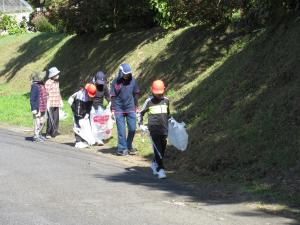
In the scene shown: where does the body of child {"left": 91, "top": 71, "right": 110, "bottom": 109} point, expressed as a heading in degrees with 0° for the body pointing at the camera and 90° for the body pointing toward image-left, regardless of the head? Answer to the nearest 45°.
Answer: approximately 0°
